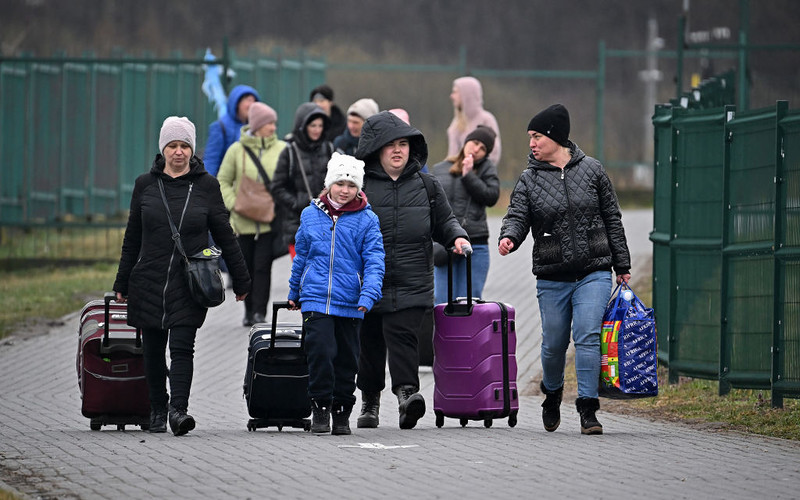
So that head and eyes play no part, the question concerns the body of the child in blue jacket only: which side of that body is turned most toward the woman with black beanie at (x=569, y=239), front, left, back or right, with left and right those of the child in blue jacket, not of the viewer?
left

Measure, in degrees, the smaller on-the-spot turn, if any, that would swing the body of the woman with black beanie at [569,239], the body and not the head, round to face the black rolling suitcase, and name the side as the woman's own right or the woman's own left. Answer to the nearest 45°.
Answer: approximately 90° to the woman's own right

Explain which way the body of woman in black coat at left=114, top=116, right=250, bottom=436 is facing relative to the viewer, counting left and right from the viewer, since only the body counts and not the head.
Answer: facing the viewer

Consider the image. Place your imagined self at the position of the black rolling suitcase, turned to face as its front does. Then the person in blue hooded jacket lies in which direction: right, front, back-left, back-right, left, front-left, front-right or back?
back

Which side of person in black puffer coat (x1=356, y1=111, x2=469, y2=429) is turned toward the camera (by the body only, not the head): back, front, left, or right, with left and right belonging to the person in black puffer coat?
front

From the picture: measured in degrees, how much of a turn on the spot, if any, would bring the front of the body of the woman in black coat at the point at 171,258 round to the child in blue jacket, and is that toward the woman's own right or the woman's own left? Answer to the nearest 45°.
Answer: approximately 90° to the woman's own left

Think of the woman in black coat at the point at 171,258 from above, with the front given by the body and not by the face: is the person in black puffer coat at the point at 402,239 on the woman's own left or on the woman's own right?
on the woman's own left

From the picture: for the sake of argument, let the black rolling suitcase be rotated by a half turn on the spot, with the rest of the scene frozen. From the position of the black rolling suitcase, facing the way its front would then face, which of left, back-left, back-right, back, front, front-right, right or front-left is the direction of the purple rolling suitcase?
right

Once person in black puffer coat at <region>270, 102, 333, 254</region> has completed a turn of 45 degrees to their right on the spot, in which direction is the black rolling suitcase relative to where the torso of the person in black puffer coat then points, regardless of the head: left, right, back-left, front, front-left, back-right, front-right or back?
front

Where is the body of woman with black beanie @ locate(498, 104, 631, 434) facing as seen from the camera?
toward the camera
